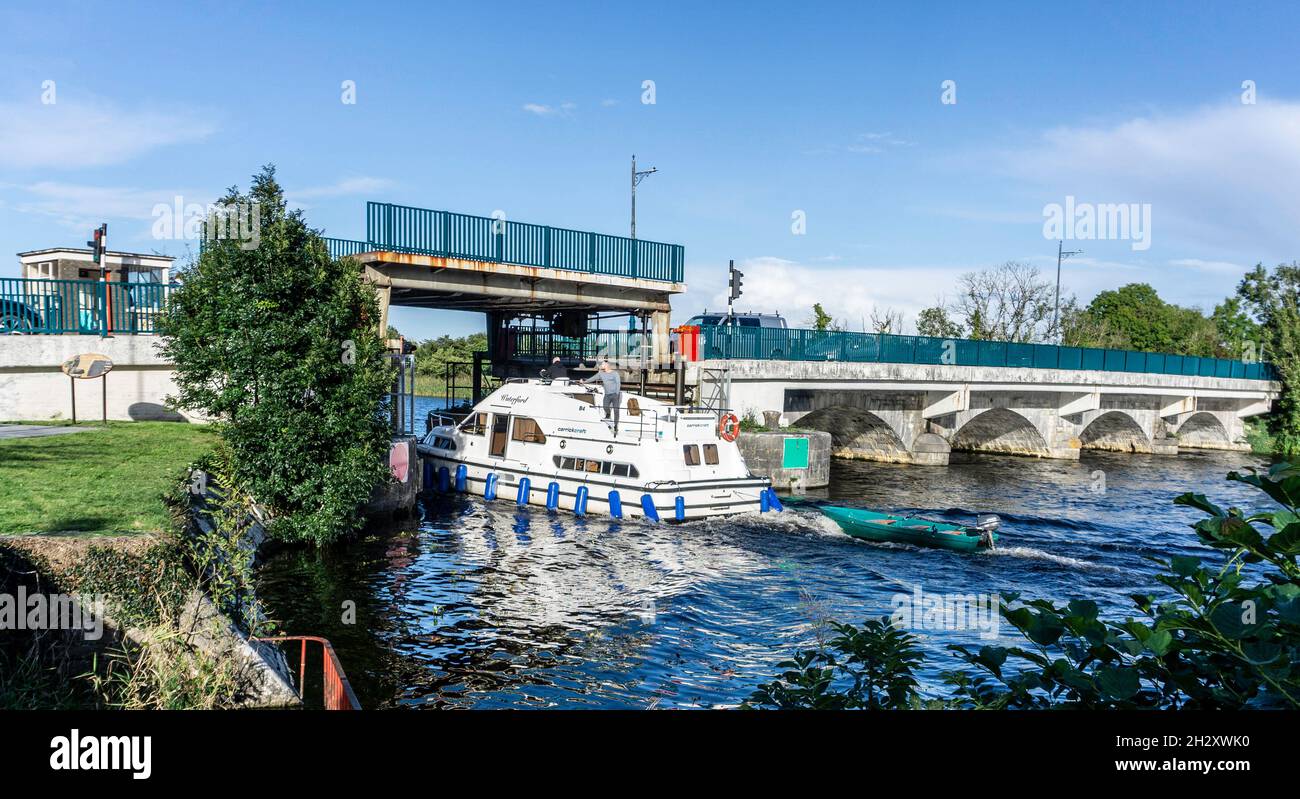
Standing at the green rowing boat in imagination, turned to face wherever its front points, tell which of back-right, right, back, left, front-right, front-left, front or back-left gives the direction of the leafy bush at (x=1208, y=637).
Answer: back-left

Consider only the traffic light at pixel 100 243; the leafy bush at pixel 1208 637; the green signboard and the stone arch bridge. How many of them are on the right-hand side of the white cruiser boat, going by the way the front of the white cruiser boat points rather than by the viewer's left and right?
2

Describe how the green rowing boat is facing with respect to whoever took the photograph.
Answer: facing away from the viewer and to the left of the viewer

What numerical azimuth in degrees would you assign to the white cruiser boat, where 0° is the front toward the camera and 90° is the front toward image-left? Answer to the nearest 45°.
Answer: approximately 135°

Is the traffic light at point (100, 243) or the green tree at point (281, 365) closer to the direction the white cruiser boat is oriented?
the traffic light

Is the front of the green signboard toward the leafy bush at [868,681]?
yes

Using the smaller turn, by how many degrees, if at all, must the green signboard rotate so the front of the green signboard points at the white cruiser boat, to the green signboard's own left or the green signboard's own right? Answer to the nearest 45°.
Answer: approximately 45° to the green signboard's own right

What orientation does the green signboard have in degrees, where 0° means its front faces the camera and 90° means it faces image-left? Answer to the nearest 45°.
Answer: approximately 0°

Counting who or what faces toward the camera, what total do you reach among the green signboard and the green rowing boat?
1

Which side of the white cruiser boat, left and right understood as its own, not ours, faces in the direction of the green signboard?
right

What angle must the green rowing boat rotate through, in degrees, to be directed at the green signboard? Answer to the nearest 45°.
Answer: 0° — it already faces it
